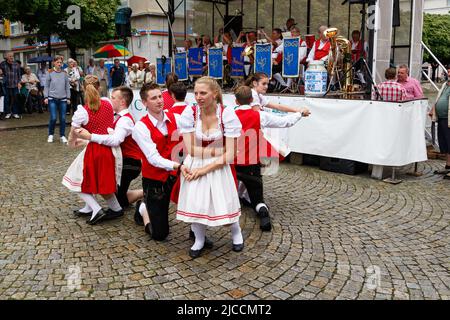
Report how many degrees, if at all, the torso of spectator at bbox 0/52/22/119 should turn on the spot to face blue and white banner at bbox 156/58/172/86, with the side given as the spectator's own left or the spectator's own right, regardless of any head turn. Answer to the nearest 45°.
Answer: approximately 45° to the spectator's own left

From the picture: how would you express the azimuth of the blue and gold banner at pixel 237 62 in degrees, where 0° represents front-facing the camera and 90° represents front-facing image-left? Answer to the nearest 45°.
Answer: approximately 0°

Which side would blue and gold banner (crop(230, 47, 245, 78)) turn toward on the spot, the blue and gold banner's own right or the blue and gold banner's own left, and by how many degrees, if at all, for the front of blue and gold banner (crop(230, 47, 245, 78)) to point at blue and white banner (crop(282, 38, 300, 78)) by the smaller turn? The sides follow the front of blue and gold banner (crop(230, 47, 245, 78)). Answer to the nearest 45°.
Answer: approximately 45° to the blue and gold banner's own left

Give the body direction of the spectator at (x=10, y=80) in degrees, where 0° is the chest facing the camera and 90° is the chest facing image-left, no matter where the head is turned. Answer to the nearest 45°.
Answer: approximately 0°

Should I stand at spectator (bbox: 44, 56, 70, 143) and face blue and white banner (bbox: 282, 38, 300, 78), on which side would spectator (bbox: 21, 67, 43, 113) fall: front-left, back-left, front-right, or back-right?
back-left

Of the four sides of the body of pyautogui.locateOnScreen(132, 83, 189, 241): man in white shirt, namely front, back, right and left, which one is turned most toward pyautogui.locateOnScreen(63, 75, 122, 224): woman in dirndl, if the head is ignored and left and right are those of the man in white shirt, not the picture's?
back

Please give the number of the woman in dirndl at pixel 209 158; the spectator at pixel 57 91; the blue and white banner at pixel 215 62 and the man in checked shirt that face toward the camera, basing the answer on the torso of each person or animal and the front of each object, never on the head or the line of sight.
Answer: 3

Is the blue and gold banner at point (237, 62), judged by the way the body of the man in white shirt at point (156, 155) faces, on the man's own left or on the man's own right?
on the man's own left

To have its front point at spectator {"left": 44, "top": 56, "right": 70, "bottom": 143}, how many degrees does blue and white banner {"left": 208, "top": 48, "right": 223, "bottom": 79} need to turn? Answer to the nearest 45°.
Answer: approximately 45° to its right

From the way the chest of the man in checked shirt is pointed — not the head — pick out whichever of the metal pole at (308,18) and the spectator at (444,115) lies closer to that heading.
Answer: the metal pole

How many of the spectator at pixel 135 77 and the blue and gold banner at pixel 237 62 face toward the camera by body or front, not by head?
2
